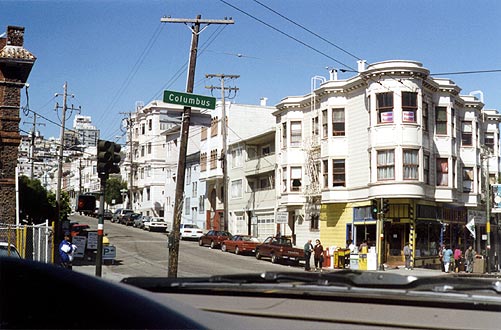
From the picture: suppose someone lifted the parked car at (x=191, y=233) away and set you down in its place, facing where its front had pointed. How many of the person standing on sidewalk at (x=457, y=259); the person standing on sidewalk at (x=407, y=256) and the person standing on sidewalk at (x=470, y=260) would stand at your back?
3

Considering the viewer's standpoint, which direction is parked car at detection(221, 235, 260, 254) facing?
facing away from the viewer and to the left of the viewer

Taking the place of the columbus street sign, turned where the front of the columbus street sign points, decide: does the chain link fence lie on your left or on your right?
on your right

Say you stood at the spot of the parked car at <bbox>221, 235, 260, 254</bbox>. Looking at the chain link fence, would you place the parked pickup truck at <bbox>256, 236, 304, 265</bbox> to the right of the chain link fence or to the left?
left

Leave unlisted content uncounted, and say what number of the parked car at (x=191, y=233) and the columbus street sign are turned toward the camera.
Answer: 1

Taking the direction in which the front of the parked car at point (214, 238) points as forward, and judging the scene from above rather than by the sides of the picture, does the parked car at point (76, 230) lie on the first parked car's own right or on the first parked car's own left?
on the first parked car's own left

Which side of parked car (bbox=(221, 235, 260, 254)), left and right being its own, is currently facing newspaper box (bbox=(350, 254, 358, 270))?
back

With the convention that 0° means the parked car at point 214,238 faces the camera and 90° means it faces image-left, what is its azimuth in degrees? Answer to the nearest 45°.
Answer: approximately 135°

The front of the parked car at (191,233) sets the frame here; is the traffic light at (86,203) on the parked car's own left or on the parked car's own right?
on the parked car's own left
